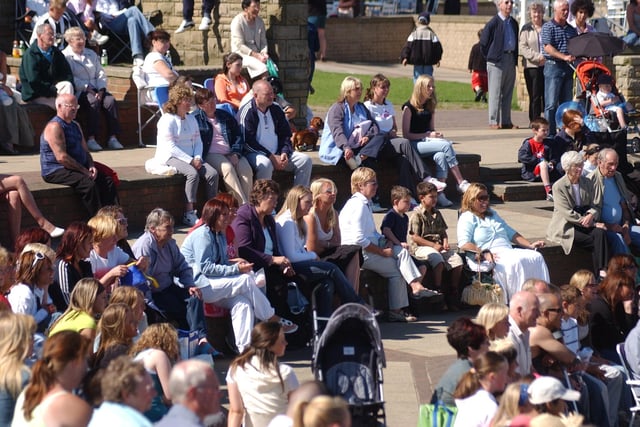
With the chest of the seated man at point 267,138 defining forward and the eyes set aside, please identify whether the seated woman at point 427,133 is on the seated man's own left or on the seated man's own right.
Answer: on the seated man's own left

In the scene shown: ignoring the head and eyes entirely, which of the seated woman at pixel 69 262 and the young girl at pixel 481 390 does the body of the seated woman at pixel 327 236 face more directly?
the young girl

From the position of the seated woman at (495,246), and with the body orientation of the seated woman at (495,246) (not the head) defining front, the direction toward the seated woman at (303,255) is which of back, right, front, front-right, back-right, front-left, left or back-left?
right

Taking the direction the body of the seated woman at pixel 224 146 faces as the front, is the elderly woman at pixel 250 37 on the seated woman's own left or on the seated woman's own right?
on the seated woman's own left

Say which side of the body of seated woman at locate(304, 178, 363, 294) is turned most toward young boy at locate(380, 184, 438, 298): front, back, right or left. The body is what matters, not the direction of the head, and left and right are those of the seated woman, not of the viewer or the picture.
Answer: left
